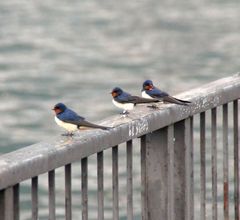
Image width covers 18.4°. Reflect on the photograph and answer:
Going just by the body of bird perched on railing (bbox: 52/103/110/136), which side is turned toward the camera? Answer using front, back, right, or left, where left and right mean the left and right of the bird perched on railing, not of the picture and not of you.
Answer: left

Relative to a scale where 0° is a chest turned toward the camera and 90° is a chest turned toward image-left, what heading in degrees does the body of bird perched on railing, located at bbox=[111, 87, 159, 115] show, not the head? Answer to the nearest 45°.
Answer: approximately 90°

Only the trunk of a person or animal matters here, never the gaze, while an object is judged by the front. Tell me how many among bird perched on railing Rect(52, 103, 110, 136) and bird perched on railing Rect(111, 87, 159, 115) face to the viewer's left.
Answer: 2

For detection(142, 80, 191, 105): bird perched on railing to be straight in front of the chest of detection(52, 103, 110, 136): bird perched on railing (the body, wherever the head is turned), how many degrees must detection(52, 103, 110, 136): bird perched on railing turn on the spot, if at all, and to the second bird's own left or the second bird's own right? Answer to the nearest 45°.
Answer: approximately 135° to the second bird's own right

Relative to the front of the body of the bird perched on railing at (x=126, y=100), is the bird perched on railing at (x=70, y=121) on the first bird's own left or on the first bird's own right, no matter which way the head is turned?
on the first bird's own left
